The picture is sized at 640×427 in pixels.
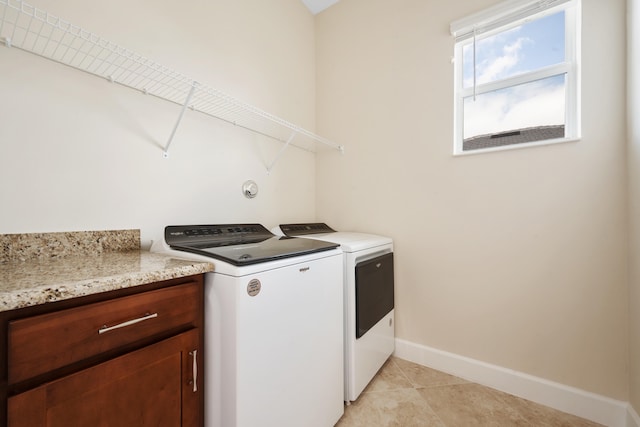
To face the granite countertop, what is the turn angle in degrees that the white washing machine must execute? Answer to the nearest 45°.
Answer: approximately 135° to its right

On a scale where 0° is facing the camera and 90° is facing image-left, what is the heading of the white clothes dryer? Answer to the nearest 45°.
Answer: approximately 315°

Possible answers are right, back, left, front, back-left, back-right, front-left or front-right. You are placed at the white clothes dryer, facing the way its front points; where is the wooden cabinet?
right

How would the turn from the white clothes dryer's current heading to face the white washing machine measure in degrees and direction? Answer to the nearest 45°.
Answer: approximately 90° to its right

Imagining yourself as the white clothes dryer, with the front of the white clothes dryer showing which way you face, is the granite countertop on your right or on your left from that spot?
on your right

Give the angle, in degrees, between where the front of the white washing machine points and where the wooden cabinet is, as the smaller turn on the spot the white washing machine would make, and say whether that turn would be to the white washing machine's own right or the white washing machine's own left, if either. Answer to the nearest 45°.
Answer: approximately 135° to the white washing machine's own right

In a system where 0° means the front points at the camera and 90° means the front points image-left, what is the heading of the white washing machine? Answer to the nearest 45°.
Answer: approximately 315°
